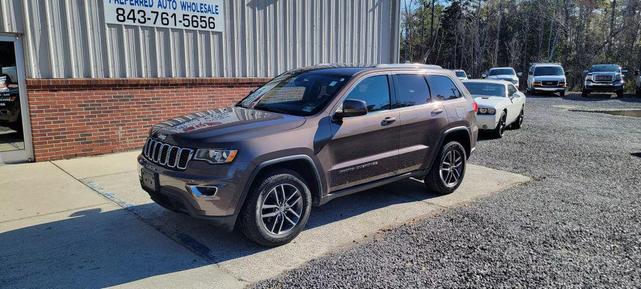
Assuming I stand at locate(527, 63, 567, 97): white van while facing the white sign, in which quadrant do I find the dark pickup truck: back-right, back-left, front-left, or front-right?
back-left

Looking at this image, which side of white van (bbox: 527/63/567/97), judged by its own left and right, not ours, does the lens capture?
front

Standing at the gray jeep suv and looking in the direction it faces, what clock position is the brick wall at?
The brick wall is roughly at 3 o'clock from the gray jeep suv.

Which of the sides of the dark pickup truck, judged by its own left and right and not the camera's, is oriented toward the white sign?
front

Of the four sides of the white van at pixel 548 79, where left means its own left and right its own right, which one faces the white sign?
front

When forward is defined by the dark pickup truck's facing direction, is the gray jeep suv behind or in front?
in front

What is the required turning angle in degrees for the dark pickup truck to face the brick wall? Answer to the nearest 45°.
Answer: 0° — it already faces it

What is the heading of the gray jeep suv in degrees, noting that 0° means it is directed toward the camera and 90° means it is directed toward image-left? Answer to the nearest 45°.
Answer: approximately 45°

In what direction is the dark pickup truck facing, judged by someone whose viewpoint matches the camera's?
facing the viewer

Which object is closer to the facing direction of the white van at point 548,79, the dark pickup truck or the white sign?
the white sign

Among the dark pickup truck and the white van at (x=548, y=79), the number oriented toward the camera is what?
2
